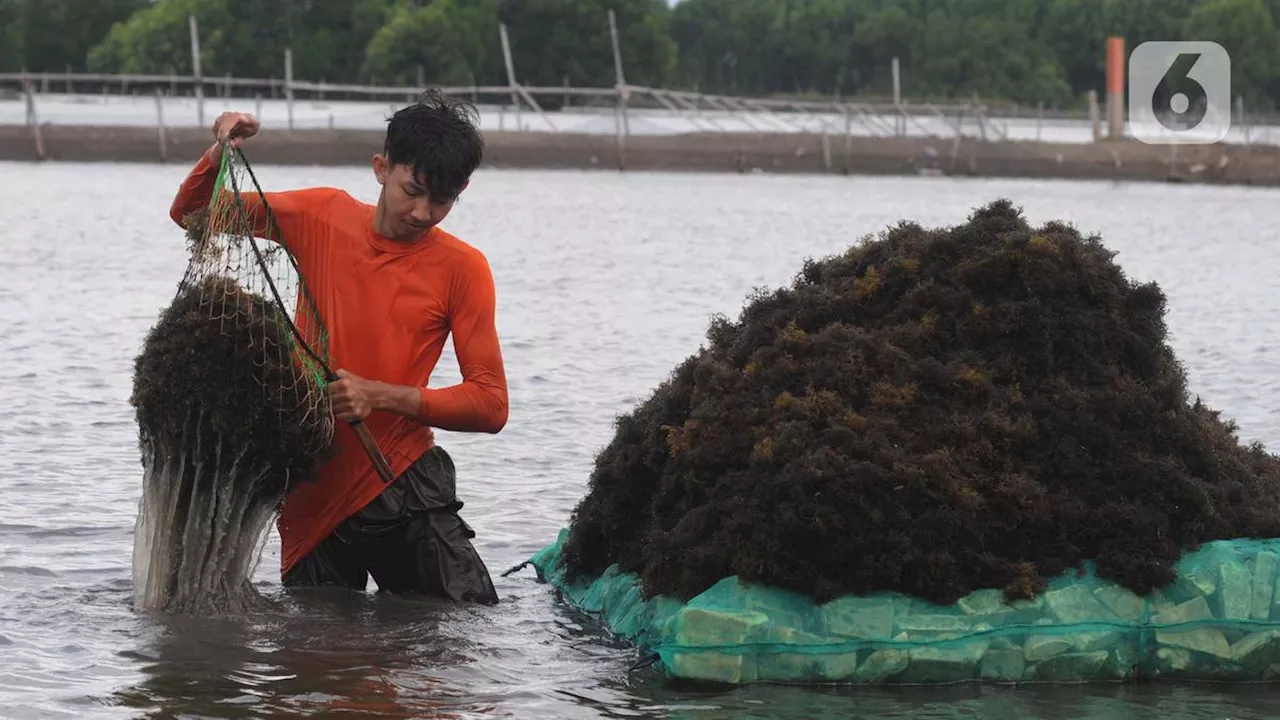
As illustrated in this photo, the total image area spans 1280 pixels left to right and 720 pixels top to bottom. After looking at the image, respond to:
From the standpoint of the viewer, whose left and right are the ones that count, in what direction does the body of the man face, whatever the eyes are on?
facing the viewer

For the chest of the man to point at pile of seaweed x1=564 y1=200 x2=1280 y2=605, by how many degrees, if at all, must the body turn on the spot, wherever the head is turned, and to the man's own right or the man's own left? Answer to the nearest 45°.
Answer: approximately 90° to the man's own left

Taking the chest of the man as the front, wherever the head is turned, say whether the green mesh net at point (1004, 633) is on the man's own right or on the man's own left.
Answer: on the man's own left
